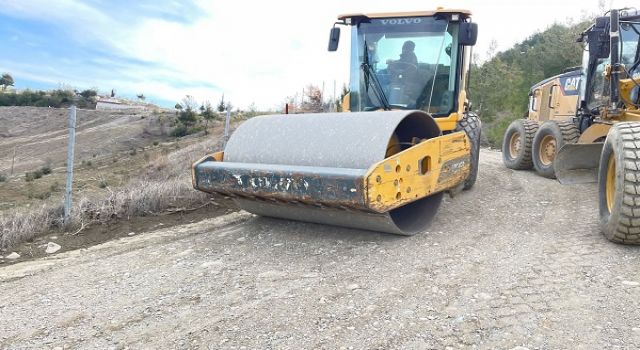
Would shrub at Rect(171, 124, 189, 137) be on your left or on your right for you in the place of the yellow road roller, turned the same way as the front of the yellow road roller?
on your right

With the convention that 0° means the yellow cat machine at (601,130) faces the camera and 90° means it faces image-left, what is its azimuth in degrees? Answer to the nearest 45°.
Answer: approximately 315°

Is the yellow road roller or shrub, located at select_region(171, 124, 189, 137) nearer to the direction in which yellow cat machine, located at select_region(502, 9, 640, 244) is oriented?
the yellow road roller

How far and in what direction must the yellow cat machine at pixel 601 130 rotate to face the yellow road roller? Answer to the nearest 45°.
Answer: approximately 90° to its right

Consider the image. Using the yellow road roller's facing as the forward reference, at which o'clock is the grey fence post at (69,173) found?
The grey fence post is roughly at 2 o'clock from the yellow road roller.

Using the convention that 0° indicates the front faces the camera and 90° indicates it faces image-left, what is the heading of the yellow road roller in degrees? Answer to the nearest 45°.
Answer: approximately 45°

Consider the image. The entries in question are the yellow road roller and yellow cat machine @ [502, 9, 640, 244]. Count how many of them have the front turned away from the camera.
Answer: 0

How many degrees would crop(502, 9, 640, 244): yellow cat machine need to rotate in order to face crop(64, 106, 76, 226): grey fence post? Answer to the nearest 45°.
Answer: approximately 90° to its right
